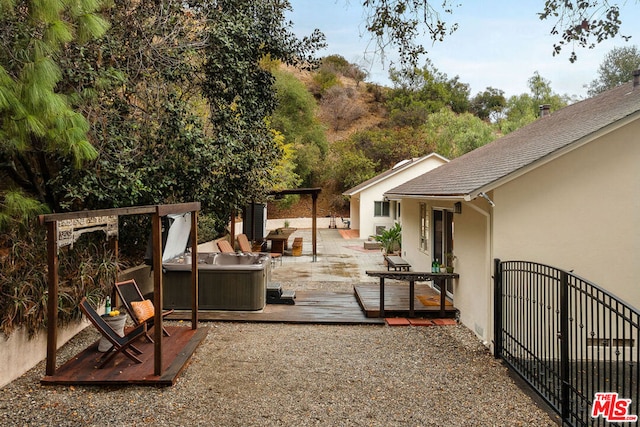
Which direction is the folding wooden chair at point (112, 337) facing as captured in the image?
to the viewer's right

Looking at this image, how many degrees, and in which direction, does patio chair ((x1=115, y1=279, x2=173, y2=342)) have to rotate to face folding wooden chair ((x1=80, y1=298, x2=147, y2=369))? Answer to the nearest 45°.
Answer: approximately 45° to its right

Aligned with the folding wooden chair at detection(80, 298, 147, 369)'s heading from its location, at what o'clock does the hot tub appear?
The hot tub is roughly at 10 o'clock from the folding wooden chair.

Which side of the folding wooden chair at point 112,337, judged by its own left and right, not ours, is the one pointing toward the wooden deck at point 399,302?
front

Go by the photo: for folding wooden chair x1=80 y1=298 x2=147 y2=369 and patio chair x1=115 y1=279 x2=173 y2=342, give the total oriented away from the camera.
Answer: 0

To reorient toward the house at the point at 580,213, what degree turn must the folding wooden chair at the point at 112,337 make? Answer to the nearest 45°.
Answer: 0° — it already faces it

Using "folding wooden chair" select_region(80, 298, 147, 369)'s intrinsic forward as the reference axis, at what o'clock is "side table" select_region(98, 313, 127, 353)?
The side table is roughly at 9 o'clock from the folding wooden chair.

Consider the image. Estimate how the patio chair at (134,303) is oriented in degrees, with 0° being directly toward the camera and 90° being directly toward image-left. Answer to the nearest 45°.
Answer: approximately 315°

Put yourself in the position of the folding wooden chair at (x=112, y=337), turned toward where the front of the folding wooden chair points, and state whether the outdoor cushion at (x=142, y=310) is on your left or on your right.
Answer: on your left
